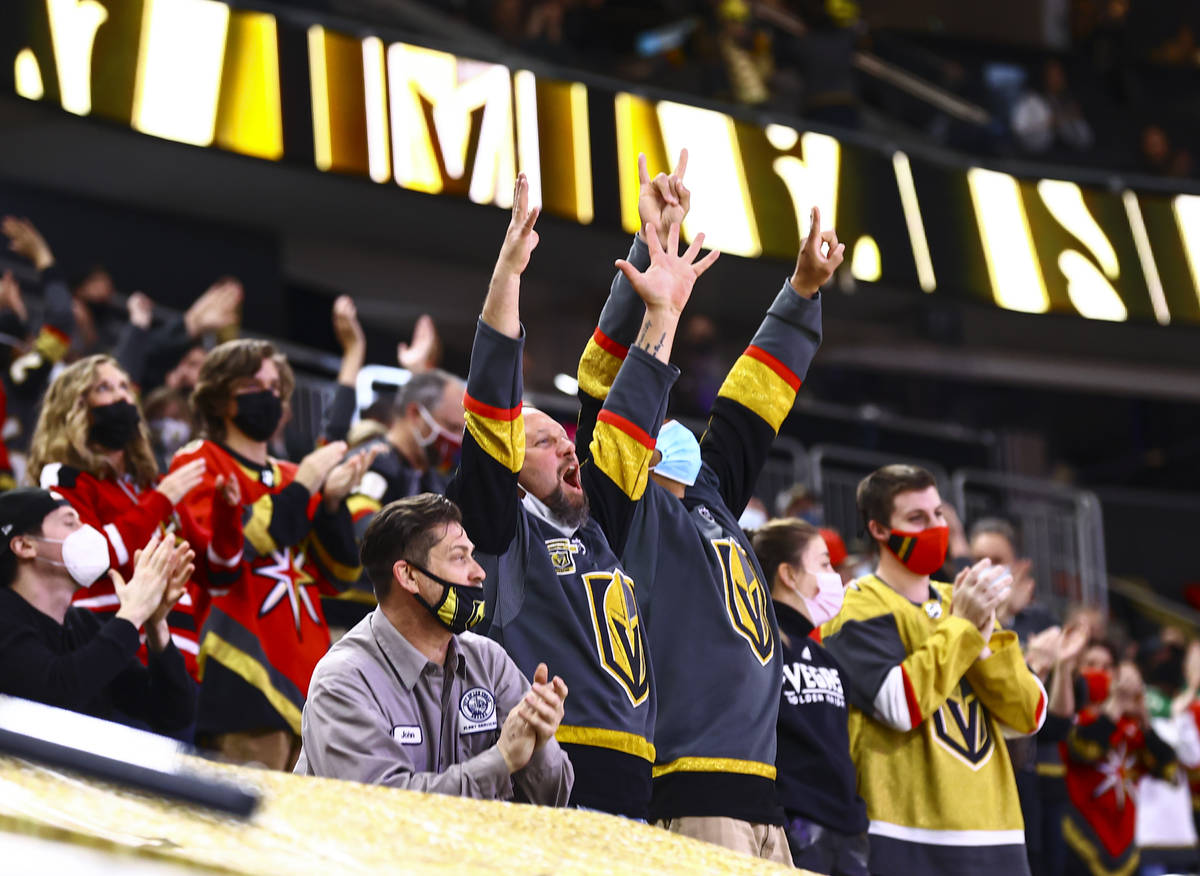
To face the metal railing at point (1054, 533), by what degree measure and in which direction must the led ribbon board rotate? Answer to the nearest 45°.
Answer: approximately 90° to its left

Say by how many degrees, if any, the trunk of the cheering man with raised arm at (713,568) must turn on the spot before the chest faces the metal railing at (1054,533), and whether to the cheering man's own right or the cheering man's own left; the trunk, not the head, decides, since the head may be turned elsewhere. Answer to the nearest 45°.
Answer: approximately 135° to the cheering man's own left

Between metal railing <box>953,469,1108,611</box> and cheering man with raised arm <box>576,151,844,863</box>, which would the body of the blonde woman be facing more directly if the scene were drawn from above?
the cheering man with raised arm

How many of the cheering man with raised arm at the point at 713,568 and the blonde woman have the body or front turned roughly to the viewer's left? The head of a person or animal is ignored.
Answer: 0

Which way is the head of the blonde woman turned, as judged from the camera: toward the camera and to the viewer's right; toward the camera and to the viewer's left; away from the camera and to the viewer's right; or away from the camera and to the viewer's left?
toward the camera and to the viewer's right

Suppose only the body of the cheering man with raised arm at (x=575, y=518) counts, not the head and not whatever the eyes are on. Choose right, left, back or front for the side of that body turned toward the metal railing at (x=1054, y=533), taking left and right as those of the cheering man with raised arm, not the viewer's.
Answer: left

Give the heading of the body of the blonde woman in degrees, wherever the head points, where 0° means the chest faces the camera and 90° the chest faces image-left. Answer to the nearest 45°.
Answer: approximately 315°

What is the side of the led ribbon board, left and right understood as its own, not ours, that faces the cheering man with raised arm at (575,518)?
front

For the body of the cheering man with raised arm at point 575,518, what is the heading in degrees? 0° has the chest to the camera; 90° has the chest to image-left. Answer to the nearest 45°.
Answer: approximately 315°
